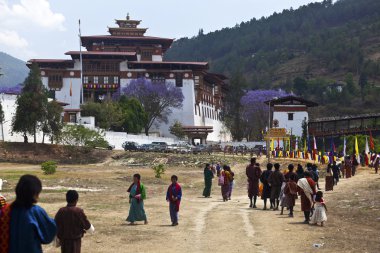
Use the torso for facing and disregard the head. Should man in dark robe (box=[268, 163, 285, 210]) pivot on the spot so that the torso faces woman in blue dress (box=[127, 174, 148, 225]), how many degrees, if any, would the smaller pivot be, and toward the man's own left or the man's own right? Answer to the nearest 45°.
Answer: approximately 135° to the man's own left

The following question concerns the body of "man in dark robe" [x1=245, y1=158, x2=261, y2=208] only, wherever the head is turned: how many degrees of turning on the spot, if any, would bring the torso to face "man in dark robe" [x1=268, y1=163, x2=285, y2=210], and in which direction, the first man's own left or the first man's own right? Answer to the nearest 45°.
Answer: approximately 135° to the first man's own right

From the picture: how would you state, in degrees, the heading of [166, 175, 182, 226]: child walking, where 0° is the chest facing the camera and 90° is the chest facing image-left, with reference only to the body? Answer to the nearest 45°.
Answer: approximately 0°

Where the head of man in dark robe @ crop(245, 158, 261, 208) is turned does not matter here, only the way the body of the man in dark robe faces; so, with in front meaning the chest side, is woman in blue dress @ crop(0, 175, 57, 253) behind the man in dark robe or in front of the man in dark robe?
behind

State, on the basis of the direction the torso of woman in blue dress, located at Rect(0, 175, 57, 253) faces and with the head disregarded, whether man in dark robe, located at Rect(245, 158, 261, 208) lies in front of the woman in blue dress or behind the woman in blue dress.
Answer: in front

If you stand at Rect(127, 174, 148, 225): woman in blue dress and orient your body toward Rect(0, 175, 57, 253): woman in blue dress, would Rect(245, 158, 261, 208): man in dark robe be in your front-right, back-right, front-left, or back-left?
back-left

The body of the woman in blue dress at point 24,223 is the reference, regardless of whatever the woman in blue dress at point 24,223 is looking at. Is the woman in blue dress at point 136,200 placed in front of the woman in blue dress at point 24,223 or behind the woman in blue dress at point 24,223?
in front

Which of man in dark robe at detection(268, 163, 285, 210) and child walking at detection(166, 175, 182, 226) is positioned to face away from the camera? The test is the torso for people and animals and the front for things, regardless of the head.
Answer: the man in dark robe

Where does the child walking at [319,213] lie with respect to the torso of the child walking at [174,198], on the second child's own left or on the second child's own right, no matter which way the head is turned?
on the second child's own left

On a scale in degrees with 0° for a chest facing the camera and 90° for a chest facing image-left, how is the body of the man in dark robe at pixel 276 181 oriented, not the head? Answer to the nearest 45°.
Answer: approximately 180°

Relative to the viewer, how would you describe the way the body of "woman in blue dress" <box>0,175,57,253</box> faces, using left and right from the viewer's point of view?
facing away from the viewer and to the right of the viewer

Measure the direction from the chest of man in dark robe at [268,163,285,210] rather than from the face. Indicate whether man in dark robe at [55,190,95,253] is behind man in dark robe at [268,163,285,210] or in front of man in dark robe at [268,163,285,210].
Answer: behind
